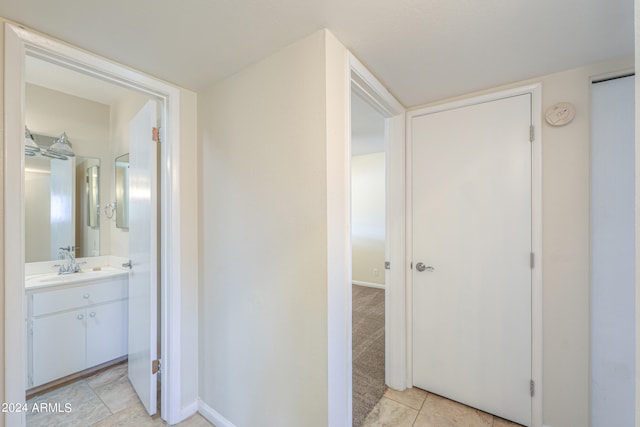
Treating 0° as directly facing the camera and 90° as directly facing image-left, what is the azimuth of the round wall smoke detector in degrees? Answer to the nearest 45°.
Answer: approximately 0°

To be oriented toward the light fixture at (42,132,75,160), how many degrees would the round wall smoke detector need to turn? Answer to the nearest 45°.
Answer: approximately 45° to its right

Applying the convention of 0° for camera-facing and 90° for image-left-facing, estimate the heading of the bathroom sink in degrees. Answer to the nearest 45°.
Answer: approximately 315°

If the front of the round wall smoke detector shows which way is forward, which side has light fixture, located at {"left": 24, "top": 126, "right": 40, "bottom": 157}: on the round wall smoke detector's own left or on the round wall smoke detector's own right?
on the round wall smoke detector's own right

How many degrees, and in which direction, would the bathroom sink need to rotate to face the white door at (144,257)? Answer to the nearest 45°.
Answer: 0° — it already faces it
